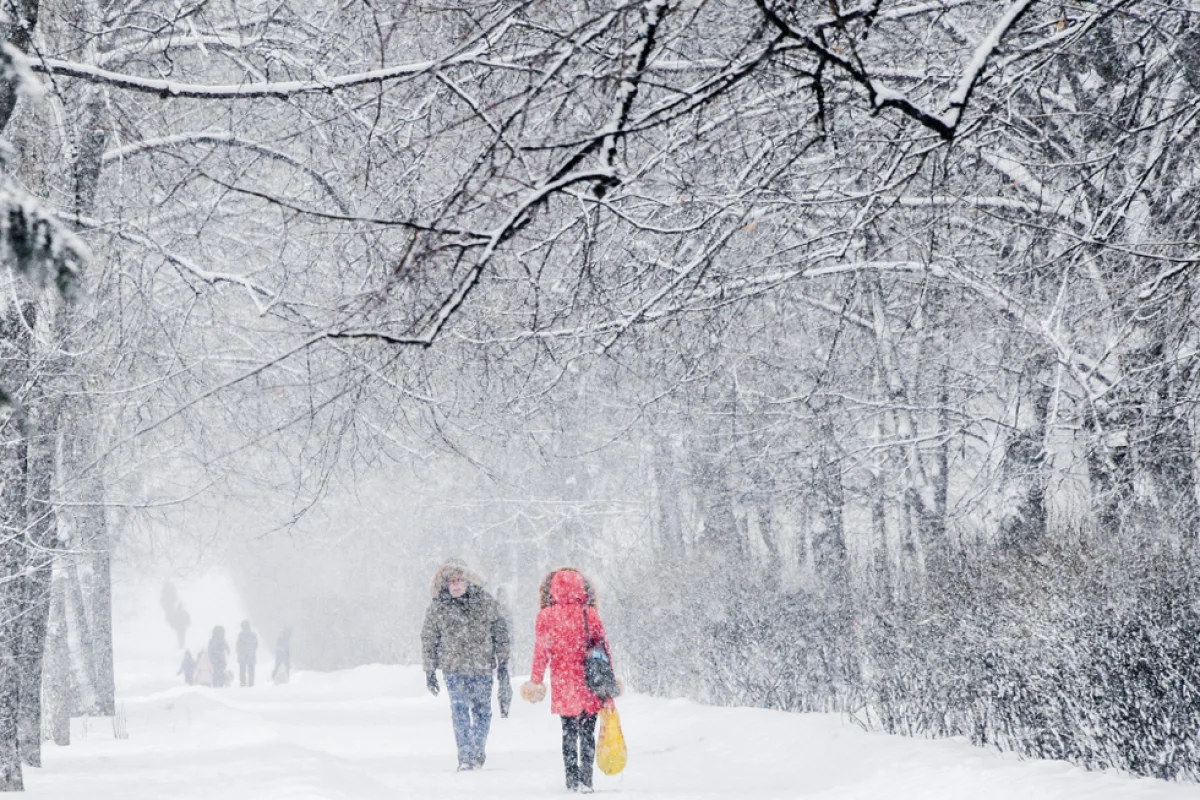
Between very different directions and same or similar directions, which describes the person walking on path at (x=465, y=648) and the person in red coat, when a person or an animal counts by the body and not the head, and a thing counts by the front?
very different directions

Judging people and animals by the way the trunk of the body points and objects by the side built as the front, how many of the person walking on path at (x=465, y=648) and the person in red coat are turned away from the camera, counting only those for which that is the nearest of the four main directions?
1

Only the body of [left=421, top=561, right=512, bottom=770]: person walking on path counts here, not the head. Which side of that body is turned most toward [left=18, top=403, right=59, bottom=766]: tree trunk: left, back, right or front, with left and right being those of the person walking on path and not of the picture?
right

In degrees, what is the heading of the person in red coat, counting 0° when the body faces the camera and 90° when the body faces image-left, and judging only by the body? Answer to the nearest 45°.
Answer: approximately 180°

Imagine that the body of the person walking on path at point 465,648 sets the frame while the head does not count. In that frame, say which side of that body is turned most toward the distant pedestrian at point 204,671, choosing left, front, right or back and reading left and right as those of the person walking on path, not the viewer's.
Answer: back

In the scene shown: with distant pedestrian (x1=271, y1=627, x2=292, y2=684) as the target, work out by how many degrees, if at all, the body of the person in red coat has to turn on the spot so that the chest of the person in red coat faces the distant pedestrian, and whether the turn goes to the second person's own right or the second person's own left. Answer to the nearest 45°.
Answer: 0° — they already face them

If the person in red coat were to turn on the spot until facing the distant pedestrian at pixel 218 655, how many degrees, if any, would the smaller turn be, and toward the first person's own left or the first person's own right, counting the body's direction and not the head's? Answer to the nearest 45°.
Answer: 0° — they already face them

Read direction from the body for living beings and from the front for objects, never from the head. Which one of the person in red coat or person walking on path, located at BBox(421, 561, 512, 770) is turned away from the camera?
the person in red coat

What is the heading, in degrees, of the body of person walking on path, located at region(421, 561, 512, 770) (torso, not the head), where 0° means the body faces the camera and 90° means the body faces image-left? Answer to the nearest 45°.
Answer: approximately 0°
